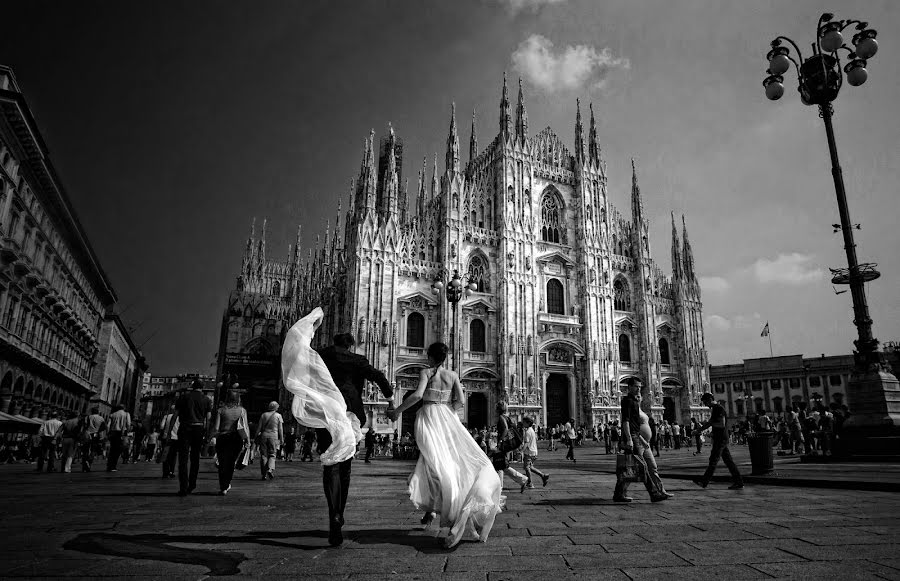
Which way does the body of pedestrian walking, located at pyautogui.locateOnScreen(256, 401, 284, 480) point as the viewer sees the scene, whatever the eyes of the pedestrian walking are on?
away from the camera

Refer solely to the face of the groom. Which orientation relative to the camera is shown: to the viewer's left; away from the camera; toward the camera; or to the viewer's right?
away from the camera

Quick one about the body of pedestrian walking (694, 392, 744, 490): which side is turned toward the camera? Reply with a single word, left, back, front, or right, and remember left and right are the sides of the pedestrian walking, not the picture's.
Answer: left

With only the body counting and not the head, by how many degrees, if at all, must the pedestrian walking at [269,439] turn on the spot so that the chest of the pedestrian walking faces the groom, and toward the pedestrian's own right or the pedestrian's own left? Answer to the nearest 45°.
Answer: approximately 180°

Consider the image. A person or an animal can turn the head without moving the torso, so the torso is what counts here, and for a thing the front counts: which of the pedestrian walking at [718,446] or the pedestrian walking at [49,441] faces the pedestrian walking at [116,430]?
the pedestrian walking at [718,446]

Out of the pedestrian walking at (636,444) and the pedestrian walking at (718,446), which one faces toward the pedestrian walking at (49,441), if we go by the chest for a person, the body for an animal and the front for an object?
the pedestrian walking at (718,446)

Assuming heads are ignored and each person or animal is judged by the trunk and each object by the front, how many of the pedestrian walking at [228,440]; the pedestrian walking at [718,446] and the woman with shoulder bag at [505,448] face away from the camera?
1

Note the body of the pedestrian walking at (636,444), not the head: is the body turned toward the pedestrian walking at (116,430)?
no
